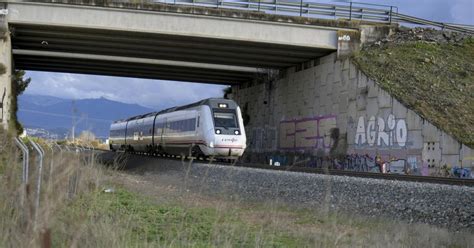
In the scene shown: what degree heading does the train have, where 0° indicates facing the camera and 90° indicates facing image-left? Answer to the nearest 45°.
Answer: approximately 315°
